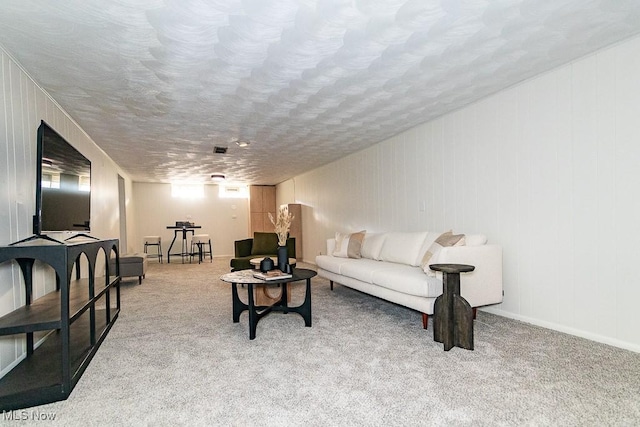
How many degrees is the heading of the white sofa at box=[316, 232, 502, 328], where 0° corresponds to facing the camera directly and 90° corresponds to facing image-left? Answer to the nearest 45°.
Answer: approximately 45°

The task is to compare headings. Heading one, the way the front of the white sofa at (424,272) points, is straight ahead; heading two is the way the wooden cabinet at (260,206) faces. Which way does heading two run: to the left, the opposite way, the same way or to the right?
to the left

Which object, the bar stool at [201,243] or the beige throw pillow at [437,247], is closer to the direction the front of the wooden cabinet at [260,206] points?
the beige throw pillow

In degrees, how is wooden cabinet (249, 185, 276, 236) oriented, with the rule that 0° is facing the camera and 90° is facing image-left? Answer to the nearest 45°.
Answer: approximately 0°

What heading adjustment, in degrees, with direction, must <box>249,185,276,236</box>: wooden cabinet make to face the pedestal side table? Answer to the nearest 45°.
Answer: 0° — it already faces it

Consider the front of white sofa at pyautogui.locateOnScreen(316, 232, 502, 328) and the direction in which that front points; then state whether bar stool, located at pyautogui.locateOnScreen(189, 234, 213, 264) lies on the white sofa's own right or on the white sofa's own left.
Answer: on the white sofa's own right

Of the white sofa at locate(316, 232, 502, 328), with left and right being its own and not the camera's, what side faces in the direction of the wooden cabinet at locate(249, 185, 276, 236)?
right

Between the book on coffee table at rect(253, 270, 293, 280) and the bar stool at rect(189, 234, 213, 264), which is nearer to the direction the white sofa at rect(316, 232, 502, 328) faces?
the book on coffee table
